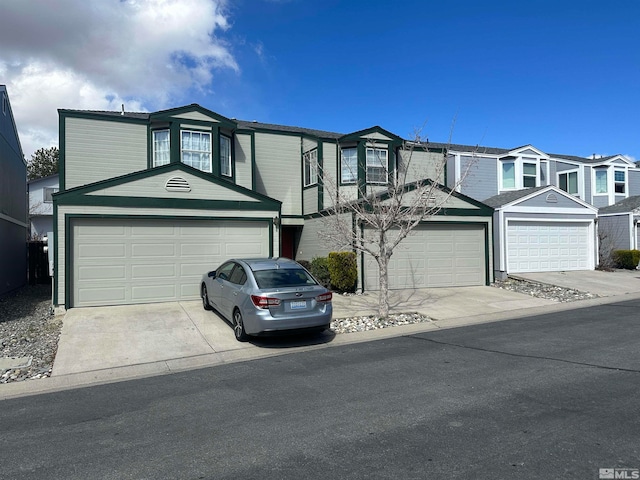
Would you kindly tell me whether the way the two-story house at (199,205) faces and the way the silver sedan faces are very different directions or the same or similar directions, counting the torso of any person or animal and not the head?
very different directions

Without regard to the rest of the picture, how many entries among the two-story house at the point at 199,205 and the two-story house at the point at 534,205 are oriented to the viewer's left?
0

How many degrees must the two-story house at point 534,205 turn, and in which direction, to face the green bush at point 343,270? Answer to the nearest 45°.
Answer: approximately 90° to its right

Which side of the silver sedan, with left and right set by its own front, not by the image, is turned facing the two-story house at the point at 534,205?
right

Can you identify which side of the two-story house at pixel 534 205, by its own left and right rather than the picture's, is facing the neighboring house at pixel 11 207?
right

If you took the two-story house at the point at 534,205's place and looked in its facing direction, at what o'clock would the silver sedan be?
The silver sedan is roughly at 2 o'clock from the two-story house.

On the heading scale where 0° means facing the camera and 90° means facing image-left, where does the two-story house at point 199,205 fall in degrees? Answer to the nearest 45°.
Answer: approximately 315°

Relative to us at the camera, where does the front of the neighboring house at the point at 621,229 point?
facing the viewer and to the right of the viewer

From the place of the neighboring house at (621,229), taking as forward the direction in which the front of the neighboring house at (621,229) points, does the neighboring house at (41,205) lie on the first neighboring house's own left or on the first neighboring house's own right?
on the first neighboring house's own right

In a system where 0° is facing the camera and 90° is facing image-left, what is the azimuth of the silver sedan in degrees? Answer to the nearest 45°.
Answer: approximately 135°
